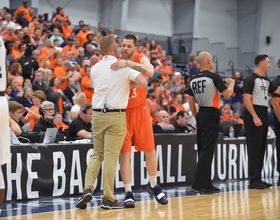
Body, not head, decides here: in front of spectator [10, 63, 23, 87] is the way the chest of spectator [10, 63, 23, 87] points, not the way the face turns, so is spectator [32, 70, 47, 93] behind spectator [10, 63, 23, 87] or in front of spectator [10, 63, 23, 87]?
in front

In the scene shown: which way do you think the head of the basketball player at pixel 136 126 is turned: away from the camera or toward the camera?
toward the camera

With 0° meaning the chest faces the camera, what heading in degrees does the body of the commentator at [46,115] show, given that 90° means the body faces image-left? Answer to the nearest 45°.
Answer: approximately 315°

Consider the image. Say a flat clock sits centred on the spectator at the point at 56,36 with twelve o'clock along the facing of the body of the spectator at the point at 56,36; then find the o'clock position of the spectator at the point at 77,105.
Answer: the spectator at the point at 77,105 is roughly at 12 o'clock from the spectator at the point at 56,36.

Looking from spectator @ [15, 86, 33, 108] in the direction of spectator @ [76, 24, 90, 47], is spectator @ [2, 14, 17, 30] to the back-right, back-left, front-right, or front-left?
front-left

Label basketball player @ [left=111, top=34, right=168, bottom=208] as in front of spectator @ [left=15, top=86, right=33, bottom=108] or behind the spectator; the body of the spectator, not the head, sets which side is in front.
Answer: in front

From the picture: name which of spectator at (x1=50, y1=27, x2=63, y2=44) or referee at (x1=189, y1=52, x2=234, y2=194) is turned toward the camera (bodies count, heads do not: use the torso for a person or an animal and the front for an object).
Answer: the spectator

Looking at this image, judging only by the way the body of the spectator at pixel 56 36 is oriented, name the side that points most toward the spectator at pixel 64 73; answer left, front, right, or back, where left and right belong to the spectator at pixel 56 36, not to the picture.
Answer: front

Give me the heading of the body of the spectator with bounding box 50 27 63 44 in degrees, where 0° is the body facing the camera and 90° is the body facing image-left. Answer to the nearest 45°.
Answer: approximately 0°

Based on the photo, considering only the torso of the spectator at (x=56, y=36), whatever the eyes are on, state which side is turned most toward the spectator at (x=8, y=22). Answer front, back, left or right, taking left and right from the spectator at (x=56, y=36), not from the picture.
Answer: right

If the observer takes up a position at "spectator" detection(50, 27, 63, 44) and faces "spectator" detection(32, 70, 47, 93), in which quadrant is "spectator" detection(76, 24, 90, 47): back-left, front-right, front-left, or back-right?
back-left

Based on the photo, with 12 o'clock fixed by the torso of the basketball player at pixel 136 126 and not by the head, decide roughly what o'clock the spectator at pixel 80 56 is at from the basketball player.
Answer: The spectator is roughly at 4 o'clock from the basketball player.

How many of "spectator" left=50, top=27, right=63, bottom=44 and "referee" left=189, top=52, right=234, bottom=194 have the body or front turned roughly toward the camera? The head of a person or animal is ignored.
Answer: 1

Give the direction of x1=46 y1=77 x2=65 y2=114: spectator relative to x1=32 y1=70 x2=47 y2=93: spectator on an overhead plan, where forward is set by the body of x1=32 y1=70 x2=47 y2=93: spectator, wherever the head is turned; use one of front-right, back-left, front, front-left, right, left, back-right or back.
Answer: front

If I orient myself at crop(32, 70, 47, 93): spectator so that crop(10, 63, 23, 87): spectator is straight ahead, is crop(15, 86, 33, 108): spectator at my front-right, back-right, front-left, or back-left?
front-left
